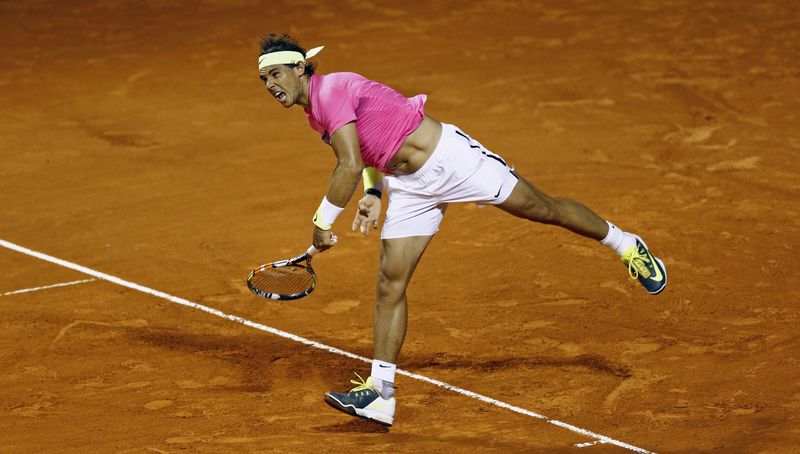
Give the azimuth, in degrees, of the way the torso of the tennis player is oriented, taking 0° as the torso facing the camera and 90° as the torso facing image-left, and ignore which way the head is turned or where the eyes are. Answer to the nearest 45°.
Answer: approximately 45°
